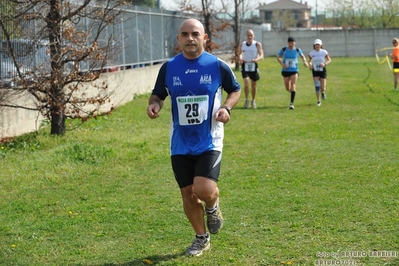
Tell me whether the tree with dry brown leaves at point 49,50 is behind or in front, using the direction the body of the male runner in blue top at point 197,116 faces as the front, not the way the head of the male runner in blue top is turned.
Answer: behind

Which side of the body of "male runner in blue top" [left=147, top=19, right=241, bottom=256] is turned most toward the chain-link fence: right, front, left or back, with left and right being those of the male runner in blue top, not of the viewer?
back

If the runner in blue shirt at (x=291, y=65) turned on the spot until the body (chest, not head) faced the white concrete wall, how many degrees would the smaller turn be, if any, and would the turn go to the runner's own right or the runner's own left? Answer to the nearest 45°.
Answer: approximately 90° to the runner's own right

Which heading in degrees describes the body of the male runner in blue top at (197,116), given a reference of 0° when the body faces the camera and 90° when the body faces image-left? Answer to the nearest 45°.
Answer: approximately 0°

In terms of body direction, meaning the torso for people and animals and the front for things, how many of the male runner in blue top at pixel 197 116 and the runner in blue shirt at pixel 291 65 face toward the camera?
2

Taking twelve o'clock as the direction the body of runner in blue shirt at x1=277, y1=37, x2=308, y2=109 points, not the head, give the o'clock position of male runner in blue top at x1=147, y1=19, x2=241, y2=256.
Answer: The male runner in blue top is roughly at 12 o'clock from the runner in blue shirt.

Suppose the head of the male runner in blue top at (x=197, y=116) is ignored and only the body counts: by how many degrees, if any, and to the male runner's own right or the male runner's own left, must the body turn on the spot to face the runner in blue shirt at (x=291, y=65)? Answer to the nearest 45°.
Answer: approximately 180°
